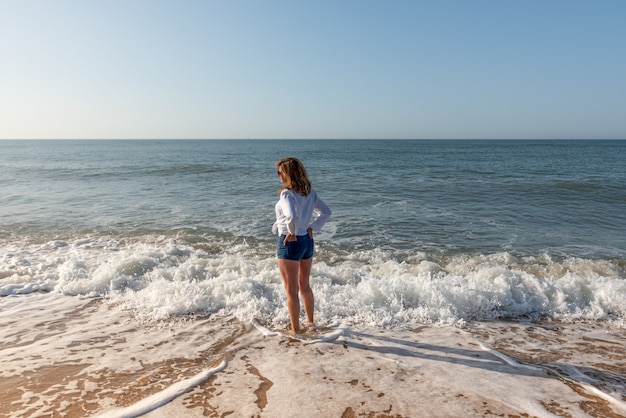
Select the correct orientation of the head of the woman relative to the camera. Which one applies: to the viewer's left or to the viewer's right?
to the viewer's left

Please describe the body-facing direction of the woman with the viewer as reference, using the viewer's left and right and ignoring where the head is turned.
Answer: facing away from the viewer and to the left of the viewer
